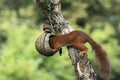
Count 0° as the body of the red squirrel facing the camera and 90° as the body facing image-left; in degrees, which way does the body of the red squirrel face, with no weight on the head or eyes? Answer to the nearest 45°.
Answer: approximately 90°
